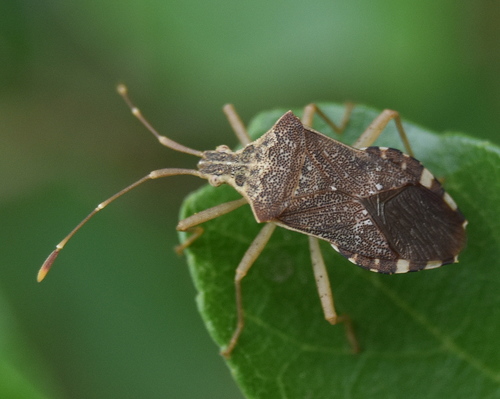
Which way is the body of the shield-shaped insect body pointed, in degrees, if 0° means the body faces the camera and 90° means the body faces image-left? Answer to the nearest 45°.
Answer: approximately 90°
